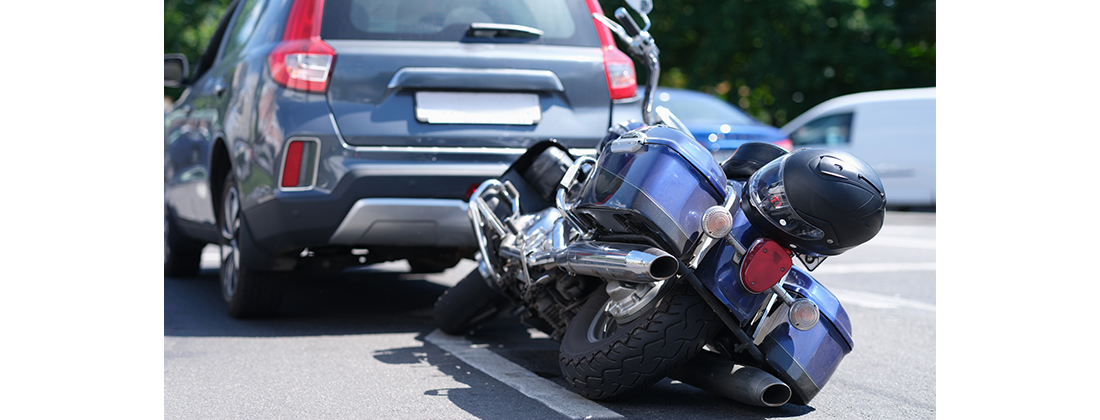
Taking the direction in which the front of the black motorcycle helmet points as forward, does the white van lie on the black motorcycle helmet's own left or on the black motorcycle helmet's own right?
on the black motorcycle helmet's own right

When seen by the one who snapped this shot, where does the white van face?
facing to the left of the viewer

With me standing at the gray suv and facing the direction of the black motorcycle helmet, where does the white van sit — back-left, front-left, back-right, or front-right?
back-left

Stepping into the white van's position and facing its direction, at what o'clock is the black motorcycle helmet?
The black motorcycle helmet is roughly at 9 o'clock from the white van.

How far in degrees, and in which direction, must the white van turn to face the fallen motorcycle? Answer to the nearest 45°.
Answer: approximately 90° to its left

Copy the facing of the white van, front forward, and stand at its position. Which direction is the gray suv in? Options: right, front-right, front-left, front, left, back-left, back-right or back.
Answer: left

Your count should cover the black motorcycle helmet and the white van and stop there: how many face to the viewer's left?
2

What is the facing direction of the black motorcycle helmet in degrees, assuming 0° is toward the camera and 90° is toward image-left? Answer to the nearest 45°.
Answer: approximately 90°

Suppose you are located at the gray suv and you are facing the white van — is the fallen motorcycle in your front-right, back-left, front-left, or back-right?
back-right
